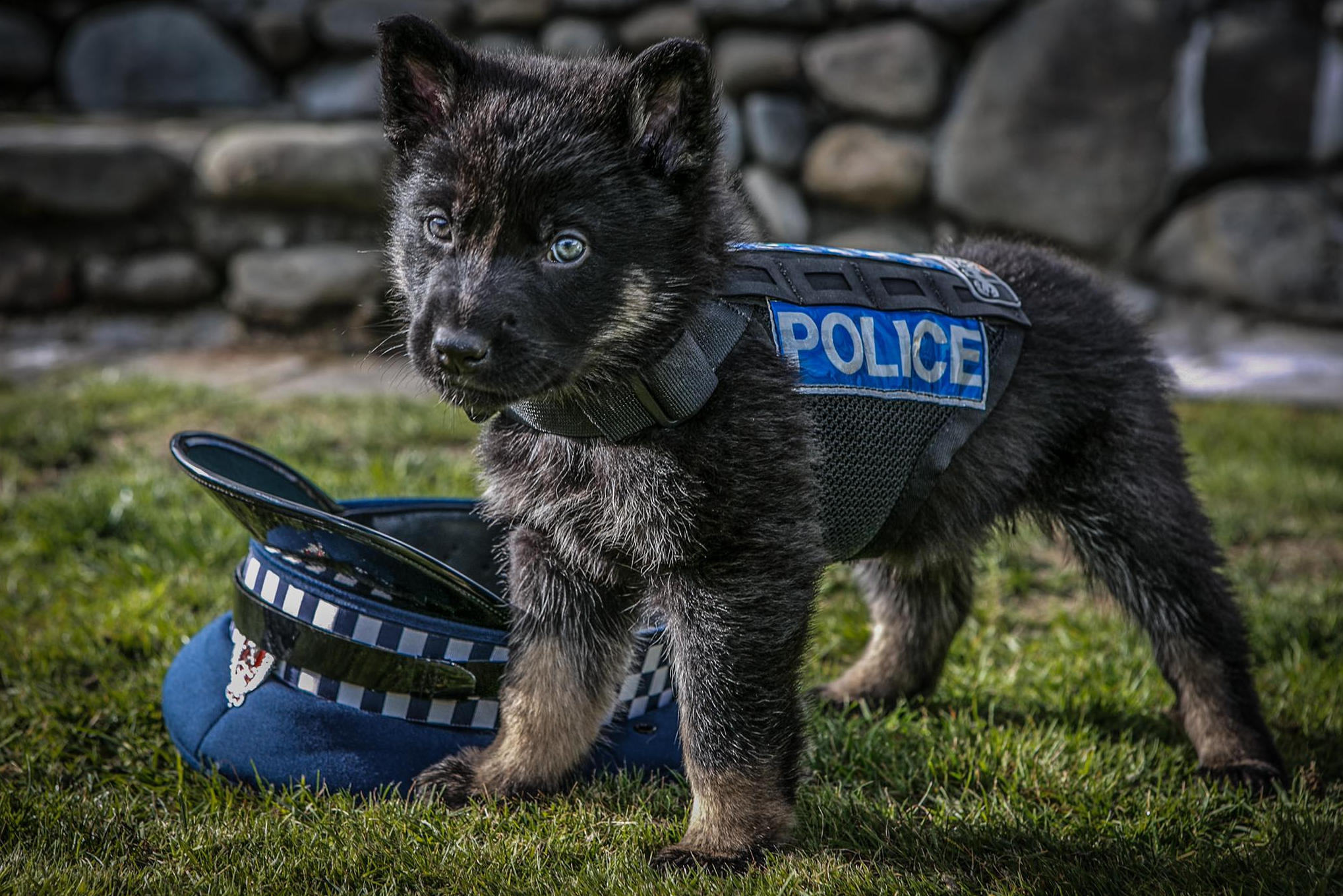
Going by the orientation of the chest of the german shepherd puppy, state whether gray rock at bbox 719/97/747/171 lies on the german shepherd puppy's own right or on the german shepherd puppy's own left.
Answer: on the german shepherd puppy's own right

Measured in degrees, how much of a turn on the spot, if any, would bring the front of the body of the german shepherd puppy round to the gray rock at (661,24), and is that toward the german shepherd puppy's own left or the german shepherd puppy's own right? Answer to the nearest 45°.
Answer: approximately 135° to the german shepherd puppy's own right

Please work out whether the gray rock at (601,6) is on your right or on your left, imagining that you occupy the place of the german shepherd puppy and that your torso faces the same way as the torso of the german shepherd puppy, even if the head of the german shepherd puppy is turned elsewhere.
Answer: on your right

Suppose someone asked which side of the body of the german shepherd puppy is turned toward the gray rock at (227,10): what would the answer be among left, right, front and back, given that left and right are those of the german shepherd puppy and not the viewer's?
right

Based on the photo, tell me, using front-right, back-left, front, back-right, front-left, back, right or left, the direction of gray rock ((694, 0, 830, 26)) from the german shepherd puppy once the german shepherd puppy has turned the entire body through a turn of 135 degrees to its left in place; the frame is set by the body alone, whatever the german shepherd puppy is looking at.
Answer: left

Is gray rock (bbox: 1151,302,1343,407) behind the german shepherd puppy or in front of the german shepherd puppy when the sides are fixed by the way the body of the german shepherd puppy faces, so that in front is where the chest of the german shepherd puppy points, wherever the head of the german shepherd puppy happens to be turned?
behind

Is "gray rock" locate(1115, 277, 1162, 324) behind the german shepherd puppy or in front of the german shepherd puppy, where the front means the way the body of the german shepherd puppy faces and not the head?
behind

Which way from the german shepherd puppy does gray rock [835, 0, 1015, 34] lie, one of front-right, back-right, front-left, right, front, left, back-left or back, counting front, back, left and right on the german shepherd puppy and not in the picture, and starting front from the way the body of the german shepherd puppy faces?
back-right

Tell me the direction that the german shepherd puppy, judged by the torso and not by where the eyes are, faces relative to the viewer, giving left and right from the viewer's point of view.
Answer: facing the viewer and to the left of the viewer
